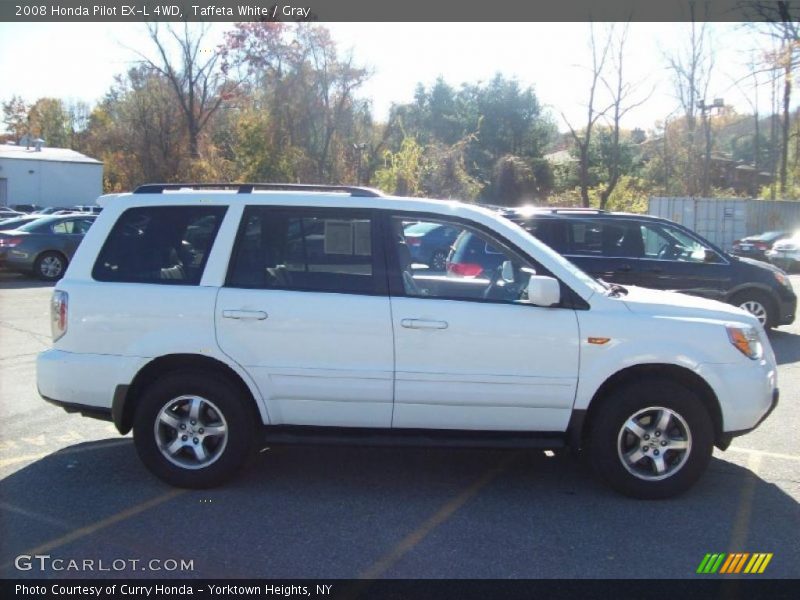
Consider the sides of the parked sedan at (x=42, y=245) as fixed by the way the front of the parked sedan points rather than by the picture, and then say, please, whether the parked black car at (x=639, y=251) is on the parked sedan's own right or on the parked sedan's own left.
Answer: on the parked sedan's own right

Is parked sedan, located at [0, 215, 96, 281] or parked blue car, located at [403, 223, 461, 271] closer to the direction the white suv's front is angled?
the parked blue car

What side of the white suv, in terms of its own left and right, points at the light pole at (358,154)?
left

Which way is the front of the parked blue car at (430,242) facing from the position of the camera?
facing away from the viewer and to the right of the viewer

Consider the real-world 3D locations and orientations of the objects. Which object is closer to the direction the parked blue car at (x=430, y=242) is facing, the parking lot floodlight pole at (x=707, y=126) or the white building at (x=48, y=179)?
the parking lot floodlight pole

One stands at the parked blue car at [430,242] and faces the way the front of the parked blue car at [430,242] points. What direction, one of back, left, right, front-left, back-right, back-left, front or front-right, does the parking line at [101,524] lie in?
back

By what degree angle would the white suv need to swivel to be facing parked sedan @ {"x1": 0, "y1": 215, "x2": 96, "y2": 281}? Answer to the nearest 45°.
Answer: approximately 135° to its left

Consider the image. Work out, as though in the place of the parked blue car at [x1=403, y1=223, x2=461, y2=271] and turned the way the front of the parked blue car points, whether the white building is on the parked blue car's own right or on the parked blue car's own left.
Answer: on the parked blue car's own left

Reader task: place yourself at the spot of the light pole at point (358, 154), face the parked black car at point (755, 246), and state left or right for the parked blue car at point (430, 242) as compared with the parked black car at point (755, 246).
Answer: right

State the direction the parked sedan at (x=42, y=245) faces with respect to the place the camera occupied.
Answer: facing away from the viewer and to the right of the viewer

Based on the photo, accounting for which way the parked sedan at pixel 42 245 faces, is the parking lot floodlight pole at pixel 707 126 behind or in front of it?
in front

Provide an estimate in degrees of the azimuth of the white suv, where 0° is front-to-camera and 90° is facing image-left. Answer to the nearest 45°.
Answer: approximately 270°
